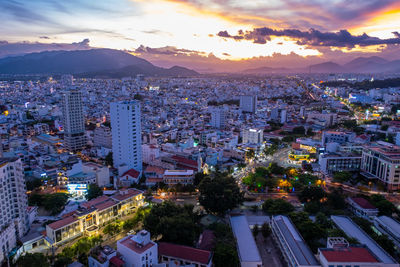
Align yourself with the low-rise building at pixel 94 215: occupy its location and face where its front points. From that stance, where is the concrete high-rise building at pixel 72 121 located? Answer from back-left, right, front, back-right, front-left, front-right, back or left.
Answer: back-left

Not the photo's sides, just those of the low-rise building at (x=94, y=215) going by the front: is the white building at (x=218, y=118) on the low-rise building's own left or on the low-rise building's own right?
on the low-rise building's own left

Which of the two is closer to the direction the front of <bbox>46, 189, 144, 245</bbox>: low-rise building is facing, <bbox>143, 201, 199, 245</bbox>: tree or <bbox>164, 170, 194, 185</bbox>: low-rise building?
the tree

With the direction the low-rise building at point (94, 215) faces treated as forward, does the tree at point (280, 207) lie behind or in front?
in front

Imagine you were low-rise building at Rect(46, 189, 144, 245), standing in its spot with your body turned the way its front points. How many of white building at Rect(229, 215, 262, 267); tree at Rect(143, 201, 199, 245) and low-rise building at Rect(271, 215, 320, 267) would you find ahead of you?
3

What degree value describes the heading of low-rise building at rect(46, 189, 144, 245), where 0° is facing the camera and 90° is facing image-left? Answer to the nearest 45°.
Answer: approximately 315°

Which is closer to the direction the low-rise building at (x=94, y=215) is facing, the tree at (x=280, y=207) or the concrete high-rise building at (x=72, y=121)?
the tree

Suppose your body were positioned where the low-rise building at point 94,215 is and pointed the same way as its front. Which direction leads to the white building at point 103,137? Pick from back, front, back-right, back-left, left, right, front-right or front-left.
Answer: back-left

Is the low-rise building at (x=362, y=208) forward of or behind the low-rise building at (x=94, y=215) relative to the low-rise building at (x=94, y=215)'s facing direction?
forward

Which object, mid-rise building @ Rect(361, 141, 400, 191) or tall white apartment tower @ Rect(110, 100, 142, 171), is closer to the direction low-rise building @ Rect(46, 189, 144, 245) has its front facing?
the mid-rise building

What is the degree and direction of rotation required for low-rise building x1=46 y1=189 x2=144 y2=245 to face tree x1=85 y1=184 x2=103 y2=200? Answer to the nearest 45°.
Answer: approximately 135° to its left
